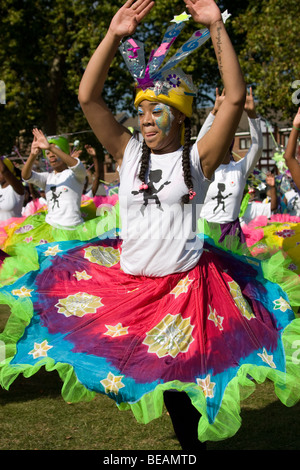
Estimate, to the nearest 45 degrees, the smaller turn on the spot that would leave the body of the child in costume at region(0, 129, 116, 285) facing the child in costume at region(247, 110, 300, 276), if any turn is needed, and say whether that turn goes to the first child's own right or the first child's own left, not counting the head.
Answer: approximately 90° to the first child's own left

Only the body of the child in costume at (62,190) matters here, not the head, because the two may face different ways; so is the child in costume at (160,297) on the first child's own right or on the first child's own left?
on the first child's own left

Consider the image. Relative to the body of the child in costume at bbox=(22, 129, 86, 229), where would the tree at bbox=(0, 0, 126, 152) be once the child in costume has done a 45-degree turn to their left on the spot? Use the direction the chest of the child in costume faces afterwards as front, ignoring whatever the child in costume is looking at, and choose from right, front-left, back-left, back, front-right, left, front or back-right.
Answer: back

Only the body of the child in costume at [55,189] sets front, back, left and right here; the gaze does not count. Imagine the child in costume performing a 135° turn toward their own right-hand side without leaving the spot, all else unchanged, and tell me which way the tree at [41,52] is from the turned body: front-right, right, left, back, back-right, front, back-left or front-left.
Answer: front

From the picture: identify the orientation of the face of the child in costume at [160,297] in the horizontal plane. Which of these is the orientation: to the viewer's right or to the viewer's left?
to the viewer's left

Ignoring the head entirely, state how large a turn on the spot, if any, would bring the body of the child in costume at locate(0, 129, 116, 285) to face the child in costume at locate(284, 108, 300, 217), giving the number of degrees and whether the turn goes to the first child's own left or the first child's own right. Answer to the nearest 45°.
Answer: approximately 90° to the first child's own left

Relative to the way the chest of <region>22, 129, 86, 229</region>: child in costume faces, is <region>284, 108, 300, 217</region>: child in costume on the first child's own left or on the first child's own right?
on the first child's own left

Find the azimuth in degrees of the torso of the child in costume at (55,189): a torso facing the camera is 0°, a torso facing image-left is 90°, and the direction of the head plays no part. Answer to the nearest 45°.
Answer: approximately 45°

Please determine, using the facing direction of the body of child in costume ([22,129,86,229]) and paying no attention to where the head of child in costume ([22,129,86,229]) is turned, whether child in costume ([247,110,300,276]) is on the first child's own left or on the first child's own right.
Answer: on the first child's own left

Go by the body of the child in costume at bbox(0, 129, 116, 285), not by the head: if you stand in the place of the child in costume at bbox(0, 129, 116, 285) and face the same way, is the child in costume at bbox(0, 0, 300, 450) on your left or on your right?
on your left
